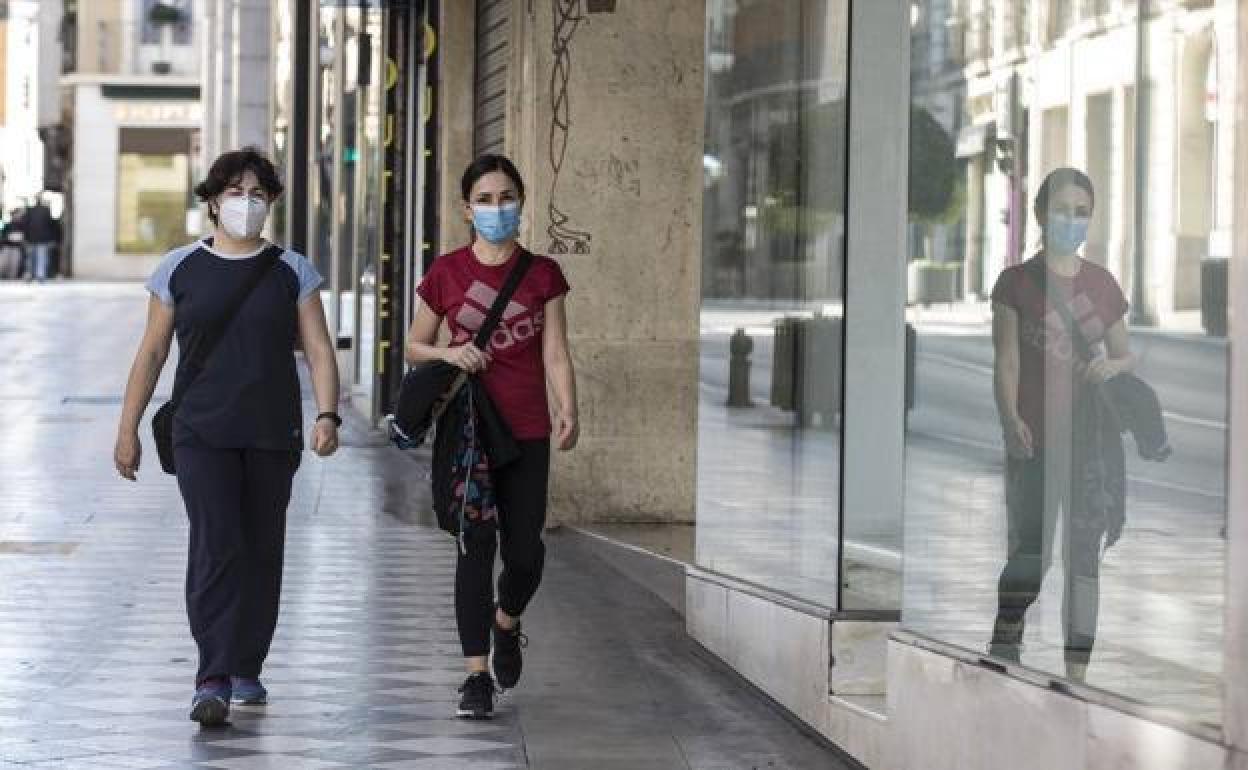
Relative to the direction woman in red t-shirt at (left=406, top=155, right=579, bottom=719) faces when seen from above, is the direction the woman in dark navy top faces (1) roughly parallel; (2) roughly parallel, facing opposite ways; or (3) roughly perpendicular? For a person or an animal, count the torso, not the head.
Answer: roughly parallel

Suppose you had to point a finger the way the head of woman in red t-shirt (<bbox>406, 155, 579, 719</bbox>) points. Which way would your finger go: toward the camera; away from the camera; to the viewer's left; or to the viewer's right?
toward the camera

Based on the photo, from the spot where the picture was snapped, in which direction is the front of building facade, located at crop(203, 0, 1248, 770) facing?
facing the viewer and to the left of the viewer

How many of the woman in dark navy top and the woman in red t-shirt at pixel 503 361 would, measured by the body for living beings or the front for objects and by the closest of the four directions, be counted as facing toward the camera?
2

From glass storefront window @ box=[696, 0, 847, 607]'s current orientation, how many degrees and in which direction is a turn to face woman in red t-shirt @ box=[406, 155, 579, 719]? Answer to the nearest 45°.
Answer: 0° — it already faces them

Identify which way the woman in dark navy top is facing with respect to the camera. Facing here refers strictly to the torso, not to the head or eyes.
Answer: toward the camera

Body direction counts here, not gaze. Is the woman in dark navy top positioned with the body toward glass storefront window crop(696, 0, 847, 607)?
no

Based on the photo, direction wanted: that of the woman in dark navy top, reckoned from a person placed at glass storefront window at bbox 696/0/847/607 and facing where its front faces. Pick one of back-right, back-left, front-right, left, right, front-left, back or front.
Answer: front

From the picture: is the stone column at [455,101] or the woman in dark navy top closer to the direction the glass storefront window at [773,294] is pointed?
the woman in dark navy top

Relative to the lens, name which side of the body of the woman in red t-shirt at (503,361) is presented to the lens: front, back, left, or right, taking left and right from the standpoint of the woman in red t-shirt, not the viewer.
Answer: front

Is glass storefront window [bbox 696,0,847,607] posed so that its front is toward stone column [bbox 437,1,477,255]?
no

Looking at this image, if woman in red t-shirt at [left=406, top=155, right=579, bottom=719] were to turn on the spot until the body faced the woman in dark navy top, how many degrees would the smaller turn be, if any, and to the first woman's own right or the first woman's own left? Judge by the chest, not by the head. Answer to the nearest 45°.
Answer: approximately 90° to the first woman's own right

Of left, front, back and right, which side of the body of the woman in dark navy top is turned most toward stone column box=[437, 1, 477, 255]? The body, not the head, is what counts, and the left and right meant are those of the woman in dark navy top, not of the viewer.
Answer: back

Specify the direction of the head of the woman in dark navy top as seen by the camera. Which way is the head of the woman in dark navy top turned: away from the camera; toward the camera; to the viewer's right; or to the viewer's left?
toward the camera

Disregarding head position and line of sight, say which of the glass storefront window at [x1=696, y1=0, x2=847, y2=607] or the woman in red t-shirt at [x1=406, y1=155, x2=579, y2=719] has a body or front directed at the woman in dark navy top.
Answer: the glass storefront window

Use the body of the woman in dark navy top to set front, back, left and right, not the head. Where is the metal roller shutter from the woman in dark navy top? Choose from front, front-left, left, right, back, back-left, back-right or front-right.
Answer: back
